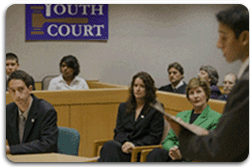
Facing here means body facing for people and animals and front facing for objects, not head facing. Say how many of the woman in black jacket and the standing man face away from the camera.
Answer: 0

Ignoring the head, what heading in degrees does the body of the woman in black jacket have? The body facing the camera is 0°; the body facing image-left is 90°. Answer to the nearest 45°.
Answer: approximately 45°

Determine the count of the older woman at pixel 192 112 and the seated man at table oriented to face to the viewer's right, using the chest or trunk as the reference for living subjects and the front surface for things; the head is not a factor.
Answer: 0

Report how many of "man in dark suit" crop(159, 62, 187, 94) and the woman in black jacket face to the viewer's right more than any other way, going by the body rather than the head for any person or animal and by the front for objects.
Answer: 0

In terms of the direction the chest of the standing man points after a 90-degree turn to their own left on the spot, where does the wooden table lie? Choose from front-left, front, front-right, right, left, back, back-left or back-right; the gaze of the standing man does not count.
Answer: back-right

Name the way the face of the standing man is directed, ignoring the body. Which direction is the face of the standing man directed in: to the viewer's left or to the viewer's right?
to the viewer's left

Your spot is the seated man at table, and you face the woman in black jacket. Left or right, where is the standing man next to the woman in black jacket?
right

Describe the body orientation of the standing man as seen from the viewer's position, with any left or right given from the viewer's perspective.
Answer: facing to the left of the viewer

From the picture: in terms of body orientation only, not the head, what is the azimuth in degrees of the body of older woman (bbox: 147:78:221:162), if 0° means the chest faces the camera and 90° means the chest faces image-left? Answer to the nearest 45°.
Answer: approximately 45°

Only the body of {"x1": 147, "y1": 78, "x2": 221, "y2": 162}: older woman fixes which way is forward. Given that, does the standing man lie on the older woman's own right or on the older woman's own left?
on the older woman's own left

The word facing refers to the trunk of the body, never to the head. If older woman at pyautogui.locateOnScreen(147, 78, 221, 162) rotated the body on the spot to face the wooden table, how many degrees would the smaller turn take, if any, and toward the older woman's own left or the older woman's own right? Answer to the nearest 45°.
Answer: approximately 45° to the older woman's own right
